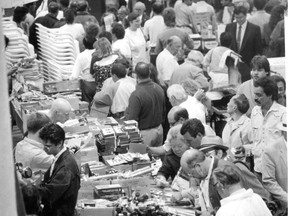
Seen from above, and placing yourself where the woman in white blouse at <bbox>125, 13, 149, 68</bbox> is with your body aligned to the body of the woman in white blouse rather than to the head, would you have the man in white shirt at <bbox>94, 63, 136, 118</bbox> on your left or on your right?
on your right

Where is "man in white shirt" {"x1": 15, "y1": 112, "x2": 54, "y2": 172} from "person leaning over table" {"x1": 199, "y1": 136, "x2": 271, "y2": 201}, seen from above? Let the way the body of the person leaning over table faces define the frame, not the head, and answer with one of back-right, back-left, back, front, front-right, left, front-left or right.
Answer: front

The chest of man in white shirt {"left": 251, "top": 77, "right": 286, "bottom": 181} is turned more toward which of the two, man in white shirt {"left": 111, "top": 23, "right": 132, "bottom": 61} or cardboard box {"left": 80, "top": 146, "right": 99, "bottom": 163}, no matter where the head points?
the cardboard box

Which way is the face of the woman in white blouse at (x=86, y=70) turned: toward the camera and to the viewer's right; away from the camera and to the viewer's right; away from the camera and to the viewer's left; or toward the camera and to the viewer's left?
away from the camera and to the viewer's left

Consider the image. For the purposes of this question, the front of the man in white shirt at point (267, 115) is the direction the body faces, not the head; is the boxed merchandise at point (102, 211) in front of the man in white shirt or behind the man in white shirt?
in front

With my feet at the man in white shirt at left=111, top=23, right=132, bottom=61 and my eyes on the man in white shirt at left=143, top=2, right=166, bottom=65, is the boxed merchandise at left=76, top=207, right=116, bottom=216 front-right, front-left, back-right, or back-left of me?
back-right

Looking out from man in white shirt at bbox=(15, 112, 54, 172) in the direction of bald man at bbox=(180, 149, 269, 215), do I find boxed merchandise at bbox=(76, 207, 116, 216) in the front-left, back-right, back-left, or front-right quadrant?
front-right

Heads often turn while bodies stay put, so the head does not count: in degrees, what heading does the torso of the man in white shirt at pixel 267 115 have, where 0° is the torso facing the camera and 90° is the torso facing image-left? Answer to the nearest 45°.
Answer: approximately 45°

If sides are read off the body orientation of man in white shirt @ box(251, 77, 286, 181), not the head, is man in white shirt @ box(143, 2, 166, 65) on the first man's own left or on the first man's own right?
on the first man's own right

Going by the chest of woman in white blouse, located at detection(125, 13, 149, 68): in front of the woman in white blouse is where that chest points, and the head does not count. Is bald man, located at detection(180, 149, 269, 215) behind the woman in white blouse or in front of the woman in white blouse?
in front

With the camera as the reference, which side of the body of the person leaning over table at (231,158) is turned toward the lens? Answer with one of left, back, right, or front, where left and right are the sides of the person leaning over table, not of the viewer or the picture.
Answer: left

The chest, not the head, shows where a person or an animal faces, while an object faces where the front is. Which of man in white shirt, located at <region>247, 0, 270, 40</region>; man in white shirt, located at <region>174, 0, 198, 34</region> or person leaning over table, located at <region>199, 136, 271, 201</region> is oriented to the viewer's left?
the person leaning over table

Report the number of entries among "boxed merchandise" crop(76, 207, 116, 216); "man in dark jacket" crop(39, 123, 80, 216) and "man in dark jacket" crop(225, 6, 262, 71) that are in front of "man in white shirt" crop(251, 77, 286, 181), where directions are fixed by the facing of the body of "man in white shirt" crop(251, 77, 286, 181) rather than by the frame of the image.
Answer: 2
